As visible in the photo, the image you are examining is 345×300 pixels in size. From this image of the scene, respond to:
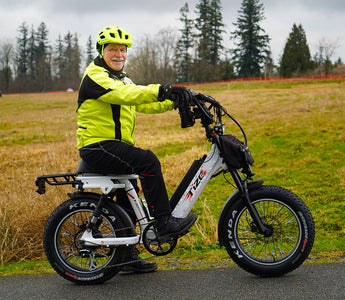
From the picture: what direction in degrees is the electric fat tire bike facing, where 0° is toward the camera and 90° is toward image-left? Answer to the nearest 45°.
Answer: approximately 270°

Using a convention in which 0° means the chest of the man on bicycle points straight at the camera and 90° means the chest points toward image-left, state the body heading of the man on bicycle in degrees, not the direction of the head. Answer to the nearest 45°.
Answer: approximately 270°
